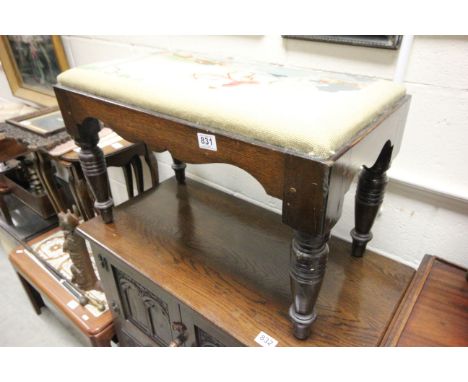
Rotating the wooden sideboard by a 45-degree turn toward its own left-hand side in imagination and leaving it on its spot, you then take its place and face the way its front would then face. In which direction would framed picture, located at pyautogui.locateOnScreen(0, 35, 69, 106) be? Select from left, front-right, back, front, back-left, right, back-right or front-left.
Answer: back-right

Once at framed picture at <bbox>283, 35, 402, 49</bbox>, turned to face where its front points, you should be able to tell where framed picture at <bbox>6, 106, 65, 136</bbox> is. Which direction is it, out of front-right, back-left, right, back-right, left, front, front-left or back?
front-right

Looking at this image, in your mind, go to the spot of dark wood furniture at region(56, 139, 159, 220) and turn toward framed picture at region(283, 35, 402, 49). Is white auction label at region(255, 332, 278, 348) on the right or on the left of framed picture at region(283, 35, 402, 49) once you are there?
right

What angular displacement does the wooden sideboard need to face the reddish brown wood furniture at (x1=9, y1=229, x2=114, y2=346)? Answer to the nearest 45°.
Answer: approximately 90° to its right

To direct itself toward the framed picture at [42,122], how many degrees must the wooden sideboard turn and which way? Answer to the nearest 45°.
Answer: approximately 90° to its right

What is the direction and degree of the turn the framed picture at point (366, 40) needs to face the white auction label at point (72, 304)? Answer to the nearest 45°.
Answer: approximately 45° to its right

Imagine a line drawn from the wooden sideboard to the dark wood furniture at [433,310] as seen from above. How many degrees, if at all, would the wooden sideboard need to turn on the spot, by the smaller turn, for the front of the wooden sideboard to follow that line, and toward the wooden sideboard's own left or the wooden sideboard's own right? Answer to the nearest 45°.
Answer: approximately 135° to the wooden sideboard's own left

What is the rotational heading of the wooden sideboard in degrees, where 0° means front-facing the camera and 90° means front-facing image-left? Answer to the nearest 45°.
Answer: approximately 45°

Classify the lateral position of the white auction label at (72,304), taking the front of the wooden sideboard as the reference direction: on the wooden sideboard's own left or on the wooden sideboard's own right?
on the wooden sideboard's own right

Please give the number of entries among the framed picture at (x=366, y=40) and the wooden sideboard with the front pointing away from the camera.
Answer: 0

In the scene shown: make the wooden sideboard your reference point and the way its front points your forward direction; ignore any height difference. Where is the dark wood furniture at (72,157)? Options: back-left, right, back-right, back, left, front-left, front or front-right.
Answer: right

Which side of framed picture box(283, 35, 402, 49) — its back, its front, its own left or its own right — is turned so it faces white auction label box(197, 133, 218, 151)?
front

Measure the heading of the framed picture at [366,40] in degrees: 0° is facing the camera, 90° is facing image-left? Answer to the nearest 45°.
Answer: approximately 45°
